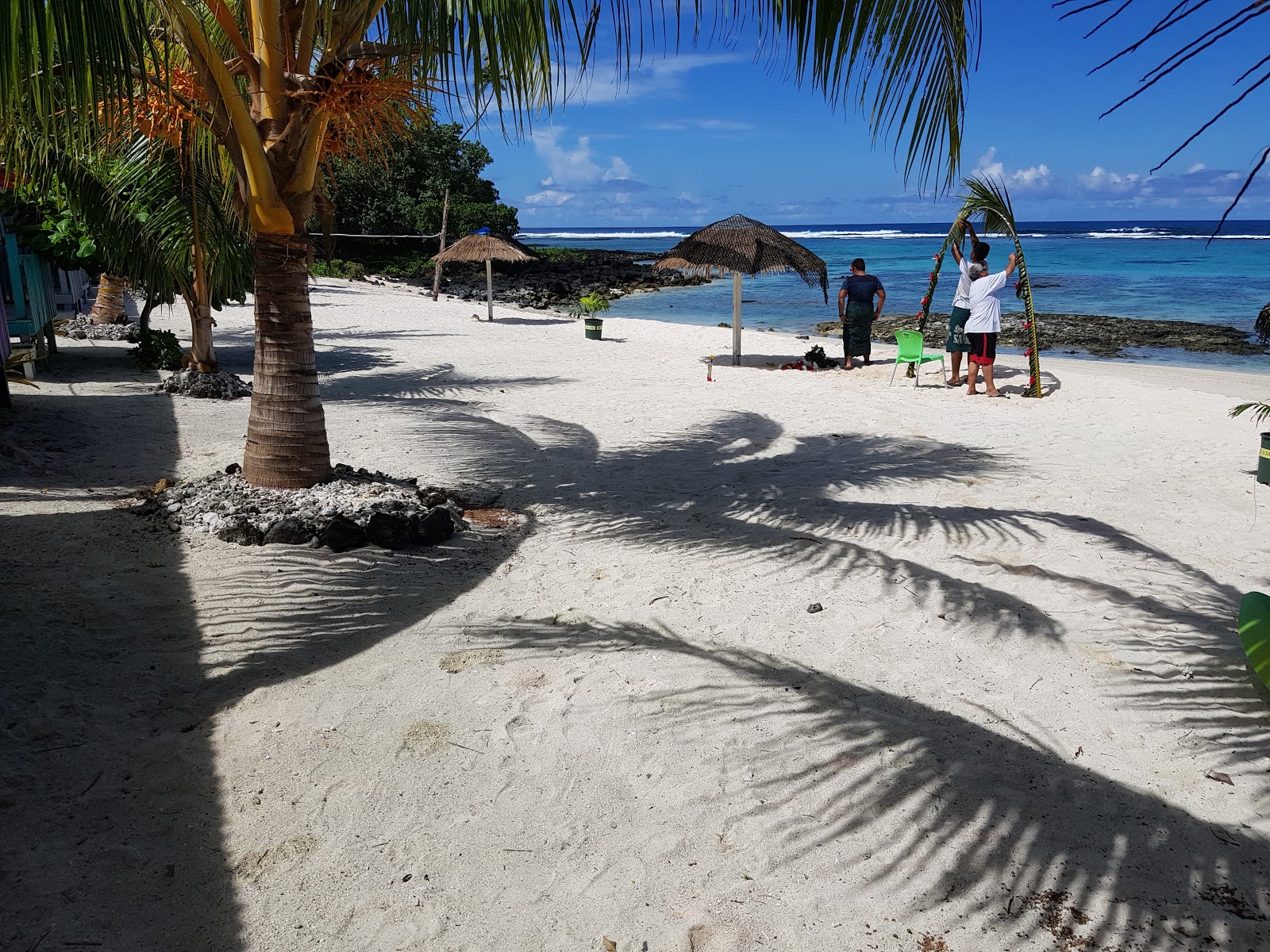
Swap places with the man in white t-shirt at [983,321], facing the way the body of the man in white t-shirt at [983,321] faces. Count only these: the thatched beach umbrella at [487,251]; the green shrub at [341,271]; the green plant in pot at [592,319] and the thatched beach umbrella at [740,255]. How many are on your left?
4

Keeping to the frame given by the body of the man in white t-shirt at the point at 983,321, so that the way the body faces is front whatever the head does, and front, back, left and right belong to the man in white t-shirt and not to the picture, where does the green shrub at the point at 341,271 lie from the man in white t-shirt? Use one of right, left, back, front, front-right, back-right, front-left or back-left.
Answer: left

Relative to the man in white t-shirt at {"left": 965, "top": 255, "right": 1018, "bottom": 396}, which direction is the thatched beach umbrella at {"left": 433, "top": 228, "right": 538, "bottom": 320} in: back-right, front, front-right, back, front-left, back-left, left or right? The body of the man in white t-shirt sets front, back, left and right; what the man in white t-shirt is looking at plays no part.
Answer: left

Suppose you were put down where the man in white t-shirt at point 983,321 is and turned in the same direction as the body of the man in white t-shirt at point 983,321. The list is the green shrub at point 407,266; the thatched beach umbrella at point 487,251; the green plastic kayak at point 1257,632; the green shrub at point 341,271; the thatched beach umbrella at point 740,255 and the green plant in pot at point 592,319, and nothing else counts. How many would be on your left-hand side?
5

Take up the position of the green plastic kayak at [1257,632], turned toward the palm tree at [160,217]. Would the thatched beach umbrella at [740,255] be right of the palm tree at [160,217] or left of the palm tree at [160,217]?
right

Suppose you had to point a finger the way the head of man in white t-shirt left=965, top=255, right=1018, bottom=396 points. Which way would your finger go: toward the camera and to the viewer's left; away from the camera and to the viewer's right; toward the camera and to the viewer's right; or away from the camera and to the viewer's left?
away from the camera and to the viewer's right

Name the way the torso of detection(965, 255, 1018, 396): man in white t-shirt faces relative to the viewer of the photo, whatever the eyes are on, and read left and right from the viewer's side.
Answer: facing away from the viewer and to the right of the viewer

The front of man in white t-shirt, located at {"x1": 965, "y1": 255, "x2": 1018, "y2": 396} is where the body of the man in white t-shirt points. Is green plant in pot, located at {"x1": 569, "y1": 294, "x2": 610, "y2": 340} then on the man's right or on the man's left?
on the man's left

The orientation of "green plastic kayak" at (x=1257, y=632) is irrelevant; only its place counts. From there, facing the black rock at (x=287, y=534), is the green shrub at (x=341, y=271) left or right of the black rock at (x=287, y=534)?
right

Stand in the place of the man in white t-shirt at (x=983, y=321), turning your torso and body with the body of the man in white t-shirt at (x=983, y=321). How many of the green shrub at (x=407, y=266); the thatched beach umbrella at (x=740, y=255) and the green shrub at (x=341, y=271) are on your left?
3

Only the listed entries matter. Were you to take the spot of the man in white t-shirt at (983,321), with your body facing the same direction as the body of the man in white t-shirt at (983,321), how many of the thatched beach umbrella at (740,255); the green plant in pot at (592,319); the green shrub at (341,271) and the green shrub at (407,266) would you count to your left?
4
